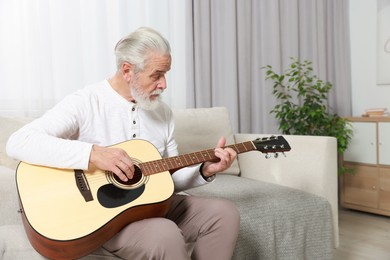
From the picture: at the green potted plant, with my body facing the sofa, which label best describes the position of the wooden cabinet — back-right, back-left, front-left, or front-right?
back-left

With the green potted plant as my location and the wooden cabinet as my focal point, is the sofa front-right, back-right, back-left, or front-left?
back-right

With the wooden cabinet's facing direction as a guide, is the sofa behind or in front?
in front

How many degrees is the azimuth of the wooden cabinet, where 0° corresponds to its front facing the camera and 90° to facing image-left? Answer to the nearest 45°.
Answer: approximately 45°
